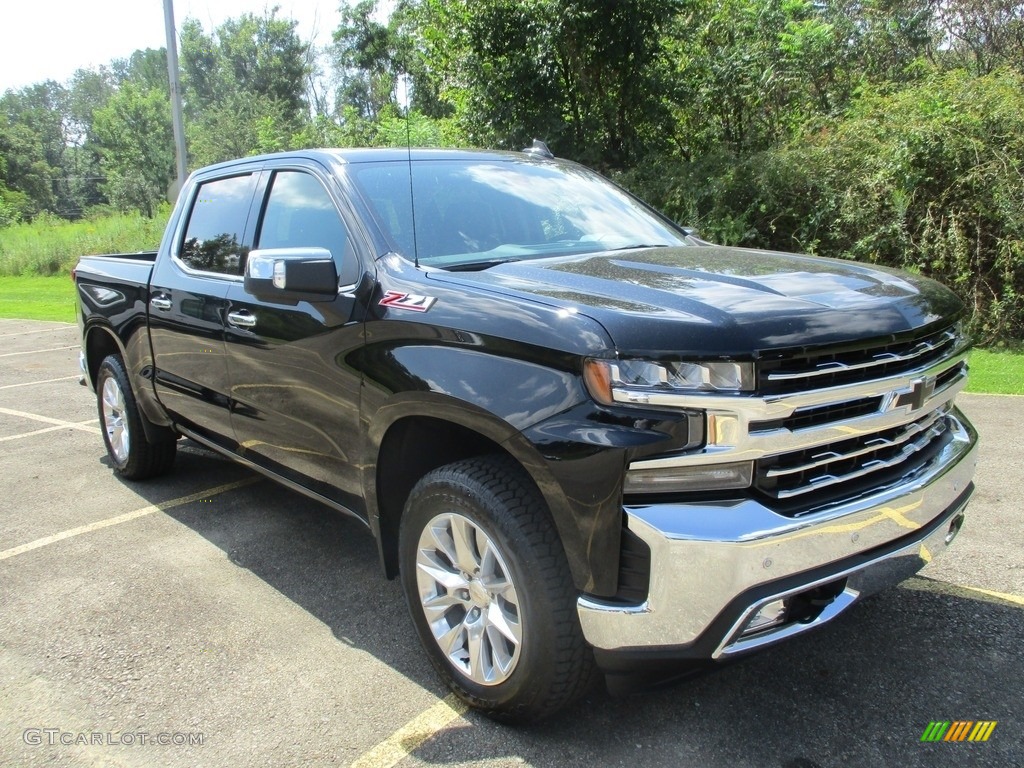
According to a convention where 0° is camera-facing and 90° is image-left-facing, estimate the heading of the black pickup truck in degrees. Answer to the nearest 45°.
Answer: approximately 315°

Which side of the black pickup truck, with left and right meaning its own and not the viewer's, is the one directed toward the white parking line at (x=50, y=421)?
back

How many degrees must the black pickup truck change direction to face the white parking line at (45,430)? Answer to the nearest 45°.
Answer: approximately 180°

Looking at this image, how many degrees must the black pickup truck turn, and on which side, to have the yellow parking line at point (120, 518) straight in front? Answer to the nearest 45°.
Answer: approximately 180°
